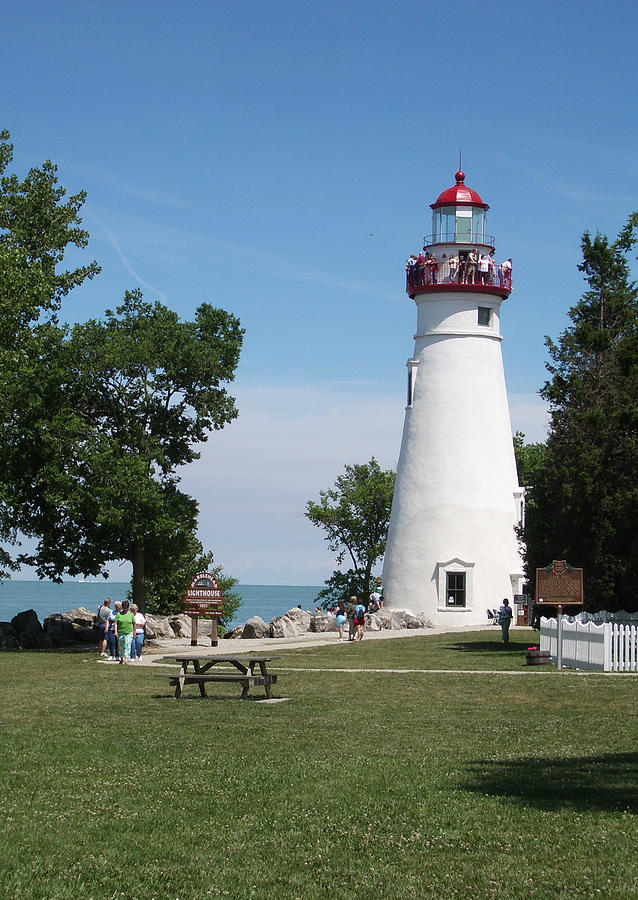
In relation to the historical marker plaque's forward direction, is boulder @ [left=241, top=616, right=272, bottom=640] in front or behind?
behind

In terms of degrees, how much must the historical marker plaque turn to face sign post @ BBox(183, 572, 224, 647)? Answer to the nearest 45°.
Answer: approximately 135° to its right

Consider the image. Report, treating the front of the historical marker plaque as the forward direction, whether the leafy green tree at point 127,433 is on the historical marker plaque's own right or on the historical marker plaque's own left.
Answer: on the historical marker plaque's own right

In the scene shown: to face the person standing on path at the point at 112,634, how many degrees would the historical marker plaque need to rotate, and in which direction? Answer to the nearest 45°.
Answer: approximately 90° to its right

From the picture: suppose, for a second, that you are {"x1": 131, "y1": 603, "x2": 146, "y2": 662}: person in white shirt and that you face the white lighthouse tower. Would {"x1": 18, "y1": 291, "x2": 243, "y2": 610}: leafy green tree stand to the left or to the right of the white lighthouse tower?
left

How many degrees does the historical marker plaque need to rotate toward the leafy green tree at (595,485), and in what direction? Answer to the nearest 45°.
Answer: approximately 180°

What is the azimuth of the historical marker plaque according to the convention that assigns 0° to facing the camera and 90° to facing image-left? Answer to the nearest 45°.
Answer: approximately 0°

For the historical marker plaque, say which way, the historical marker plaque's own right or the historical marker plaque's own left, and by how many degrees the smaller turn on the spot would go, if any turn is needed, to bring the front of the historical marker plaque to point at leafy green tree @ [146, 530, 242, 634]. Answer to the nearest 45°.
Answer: approximately 135° to the historical marker plaque's own right

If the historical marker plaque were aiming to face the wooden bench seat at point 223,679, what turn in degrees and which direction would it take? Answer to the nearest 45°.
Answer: approximately 45° to its right

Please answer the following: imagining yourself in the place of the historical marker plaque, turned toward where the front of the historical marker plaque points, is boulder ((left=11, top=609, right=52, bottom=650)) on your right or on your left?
on your right

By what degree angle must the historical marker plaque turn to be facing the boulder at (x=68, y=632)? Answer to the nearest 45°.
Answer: approximately 135° to its right
